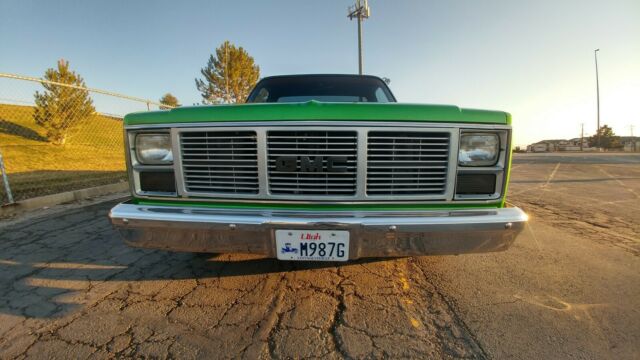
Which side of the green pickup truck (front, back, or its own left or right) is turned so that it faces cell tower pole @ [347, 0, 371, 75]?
back

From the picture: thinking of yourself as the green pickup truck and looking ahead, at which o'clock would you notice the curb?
The curb is roughly at 4 o'clock from the green pickup truck.

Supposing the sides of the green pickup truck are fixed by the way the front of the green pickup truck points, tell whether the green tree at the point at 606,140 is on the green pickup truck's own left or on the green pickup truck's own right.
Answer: on the green pickup truck's own left

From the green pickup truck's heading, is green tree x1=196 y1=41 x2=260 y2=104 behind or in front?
behind

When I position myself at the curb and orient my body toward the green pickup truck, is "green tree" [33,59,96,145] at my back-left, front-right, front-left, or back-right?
back-left

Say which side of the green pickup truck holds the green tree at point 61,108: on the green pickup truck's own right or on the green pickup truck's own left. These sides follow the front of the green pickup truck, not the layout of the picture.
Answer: on the green pickup truck's own right

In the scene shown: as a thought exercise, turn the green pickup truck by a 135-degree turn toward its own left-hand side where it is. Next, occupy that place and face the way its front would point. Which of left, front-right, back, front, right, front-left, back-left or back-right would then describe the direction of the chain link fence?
left

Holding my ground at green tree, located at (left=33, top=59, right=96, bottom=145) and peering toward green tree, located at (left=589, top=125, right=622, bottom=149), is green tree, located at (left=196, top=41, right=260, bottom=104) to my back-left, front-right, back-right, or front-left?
front-left

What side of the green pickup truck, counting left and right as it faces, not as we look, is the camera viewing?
front

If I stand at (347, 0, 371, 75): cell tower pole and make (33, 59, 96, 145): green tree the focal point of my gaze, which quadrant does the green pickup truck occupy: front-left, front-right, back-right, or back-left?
front-left
